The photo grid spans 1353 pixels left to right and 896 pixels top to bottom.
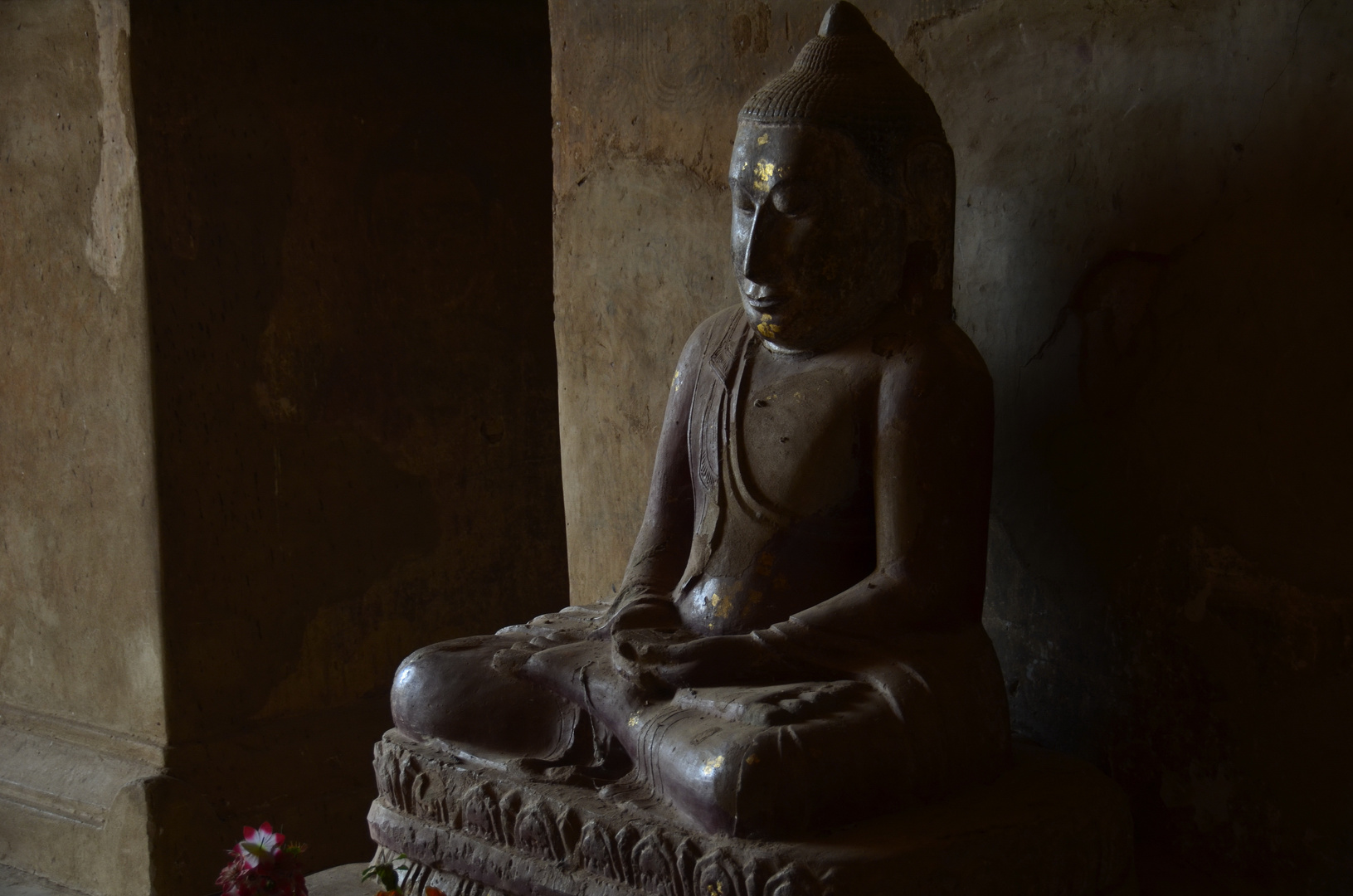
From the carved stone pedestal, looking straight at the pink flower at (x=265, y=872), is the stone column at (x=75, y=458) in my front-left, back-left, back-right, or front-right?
front-right

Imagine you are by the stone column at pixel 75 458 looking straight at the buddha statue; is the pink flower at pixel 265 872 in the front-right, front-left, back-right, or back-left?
front-right

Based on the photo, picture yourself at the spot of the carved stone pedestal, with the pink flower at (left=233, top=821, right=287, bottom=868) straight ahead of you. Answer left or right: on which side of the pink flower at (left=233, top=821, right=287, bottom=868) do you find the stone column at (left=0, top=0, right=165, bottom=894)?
right

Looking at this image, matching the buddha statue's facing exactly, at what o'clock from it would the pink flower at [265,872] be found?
The pink flower is roughly at 1 o'clock from the buddha statue.

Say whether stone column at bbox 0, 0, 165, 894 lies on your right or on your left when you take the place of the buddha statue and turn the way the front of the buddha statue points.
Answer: on your right

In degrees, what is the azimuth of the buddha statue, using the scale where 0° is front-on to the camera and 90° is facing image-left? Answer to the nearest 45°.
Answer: approximately 45°

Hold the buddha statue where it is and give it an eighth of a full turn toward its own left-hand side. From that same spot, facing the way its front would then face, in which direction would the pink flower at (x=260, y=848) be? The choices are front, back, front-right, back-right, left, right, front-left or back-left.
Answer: right
